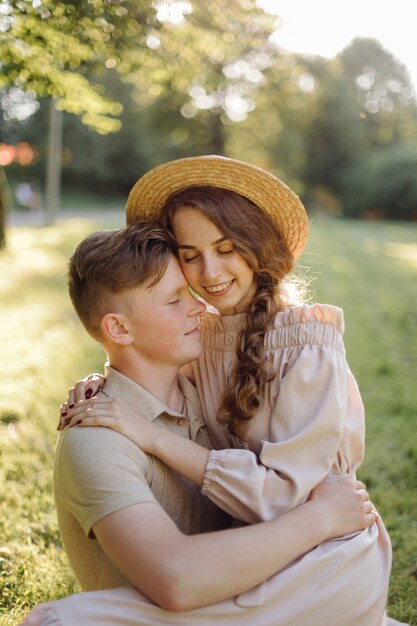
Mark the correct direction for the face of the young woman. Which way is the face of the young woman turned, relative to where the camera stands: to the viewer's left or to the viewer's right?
to the viewer's left

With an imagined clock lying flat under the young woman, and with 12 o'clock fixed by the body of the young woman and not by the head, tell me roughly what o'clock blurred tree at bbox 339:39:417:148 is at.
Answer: The blurred tree is roughly at 5 o'clock from the young woman.

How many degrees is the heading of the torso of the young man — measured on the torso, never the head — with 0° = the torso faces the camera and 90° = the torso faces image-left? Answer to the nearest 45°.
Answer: approximately 270°

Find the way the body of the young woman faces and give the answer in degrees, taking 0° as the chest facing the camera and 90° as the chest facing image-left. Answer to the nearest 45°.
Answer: approximately 45°

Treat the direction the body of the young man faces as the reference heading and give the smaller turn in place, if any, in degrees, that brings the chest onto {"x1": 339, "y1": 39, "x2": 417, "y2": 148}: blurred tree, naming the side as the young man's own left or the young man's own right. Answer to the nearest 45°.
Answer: approximately 90° to the young man's own left
